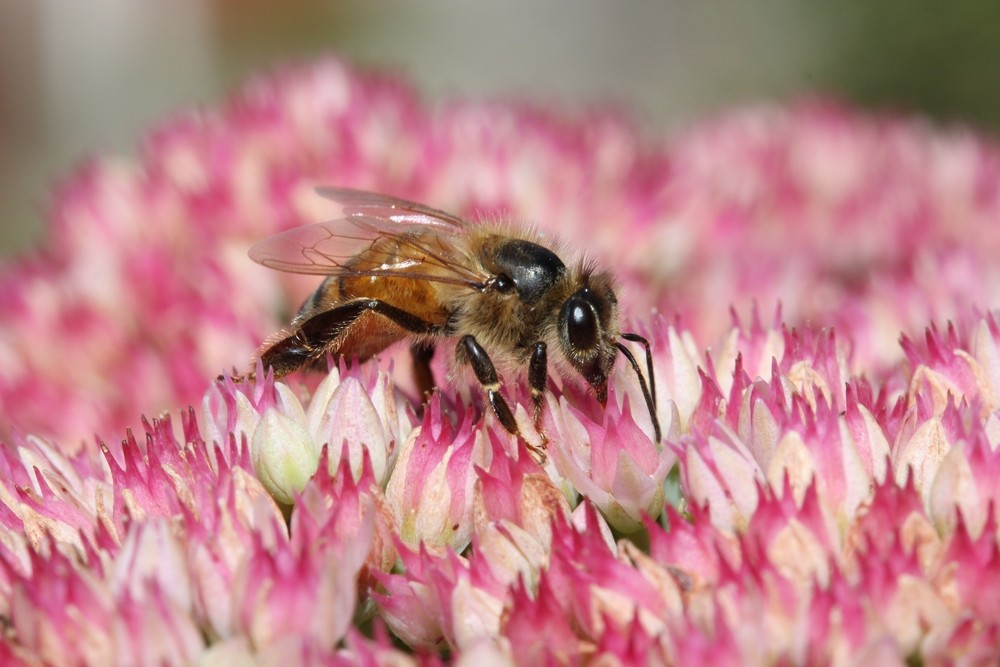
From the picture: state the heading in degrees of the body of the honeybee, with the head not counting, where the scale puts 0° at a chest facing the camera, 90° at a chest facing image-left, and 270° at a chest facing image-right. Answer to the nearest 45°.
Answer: approximately 270°
